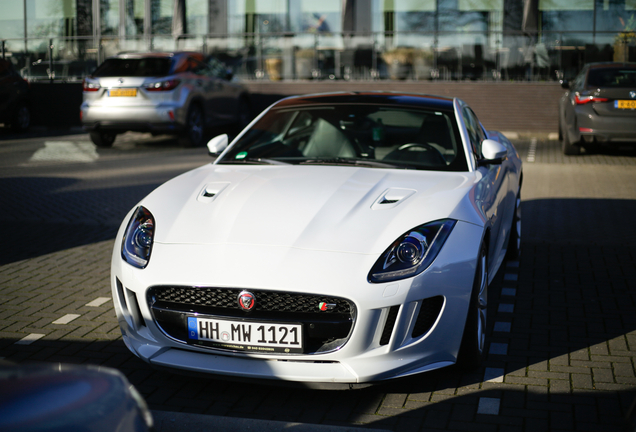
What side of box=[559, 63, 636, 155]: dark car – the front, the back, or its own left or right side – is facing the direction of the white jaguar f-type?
back

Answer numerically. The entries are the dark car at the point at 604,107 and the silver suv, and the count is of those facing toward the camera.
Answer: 0

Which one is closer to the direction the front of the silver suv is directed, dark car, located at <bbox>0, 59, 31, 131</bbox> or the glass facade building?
the glass facade building

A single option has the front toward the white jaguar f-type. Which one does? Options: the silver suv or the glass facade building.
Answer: the glass facade building

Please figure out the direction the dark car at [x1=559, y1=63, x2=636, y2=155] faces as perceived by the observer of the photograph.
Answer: facing away from the viewer

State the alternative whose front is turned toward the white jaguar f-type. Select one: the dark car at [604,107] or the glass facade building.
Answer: the glass facade building

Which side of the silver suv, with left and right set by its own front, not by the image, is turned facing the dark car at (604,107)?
right

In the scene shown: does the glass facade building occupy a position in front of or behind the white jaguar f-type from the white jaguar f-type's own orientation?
behind

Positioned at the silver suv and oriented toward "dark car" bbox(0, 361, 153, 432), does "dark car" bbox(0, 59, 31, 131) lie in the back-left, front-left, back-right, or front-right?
back-right

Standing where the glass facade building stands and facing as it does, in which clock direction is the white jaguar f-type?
The white jaguar f-type is roughly at 12 o'clock from the glass facade building.

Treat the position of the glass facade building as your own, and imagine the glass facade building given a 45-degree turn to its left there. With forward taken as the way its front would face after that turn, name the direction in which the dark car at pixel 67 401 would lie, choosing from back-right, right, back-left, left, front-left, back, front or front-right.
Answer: front-right

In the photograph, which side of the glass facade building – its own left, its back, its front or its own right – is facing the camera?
front

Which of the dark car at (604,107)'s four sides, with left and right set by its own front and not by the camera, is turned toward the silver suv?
left

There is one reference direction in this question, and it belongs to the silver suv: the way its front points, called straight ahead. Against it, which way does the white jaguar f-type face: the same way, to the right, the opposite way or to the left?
the opposite way

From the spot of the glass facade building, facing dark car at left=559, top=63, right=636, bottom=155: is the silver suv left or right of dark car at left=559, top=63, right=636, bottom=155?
right

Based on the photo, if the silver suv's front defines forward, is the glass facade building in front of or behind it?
in front

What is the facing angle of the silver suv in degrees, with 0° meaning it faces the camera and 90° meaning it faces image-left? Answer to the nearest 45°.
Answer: approximately 225°
